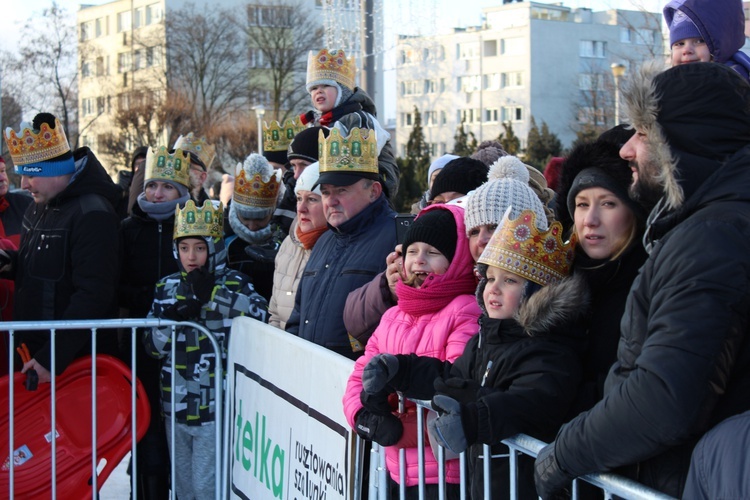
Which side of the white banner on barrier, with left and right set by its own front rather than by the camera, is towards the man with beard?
left

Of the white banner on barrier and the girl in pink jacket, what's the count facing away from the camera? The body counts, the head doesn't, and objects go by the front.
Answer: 0

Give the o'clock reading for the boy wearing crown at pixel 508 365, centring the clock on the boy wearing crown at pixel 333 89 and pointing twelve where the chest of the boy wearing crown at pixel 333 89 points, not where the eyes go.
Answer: the boy wearing crown at pixel 508 365 is roughly at 10 o'clock from the boy wearing crown at pixel 333 89.

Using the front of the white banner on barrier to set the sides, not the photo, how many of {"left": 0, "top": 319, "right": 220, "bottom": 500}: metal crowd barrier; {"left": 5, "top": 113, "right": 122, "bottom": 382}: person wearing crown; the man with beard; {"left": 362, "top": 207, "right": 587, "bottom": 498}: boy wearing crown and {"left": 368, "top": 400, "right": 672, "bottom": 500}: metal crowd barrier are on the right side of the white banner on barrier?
2

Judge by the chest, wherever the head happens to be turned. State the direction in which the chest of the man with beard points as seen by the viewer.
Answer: to the viewer's left

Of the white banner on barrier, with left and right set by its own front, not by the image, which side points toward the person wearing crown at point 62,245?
right

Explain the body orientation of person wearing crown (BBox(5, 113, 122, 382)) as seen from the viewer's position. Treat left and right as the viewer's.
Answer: facing the viewer and to the left of the viewer

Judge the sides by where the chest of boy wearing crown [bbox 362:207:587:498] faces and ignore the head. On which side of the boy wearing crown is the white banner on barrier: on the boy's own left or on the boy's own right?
on the boy's own right
